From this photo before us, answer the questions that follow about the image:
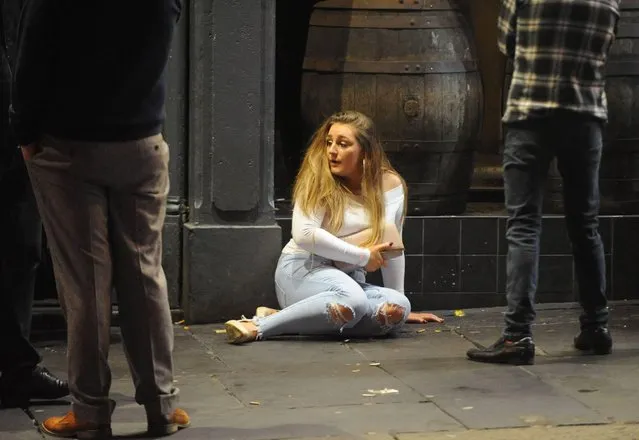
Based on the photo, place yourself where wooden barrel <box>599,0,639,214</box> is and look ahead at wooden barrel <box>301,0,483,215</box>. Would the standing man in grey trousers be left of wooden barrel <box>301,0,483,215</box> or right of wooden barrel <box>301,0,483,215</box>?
left

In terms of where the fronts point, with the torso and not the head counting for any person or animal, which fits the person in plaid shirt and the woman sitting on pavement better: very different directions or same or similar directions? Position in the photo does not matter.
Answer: very different directions

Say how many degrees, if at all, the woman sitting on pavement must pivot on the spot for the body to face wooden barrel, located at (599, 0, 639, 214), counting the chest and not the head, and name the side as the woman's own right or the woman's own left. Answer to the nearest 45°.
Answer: approximately 90° to the woman's own left

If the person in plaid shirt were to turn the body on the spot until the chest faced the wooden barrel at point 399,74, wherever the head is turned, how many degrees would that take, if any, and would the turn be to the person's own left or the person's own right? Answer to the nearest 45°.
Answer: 0° — they already face it

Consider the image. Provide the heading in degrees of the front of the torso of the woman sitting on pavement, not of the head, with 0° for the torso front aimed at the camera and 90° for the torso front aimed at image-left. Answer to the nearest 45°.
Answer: approximately 315°

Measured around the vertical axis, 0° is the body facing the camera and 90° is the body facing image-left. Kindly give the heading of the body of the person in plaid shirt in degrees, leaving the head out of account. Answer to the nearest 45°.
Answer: approximately 135°

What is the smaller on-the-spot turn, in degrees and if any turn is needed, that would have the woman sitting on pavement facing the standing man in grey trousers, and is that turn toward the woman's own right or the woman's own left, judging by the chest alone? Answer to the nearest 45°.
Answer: approximately 90° to the woman's own right

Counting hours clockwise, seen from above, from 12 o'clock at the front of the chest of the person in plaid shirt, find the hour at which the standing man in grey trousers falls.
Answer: The standing man in grey trousers is roughly at 9 o'clock from the person in plaid shirt.

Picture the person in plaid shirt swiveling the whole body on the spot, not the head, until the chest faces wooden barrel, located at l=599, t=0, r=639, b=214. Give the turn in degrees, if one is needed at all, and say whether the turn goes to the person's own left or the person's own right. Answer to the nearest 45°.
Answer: approximately 45° to the person's own right
